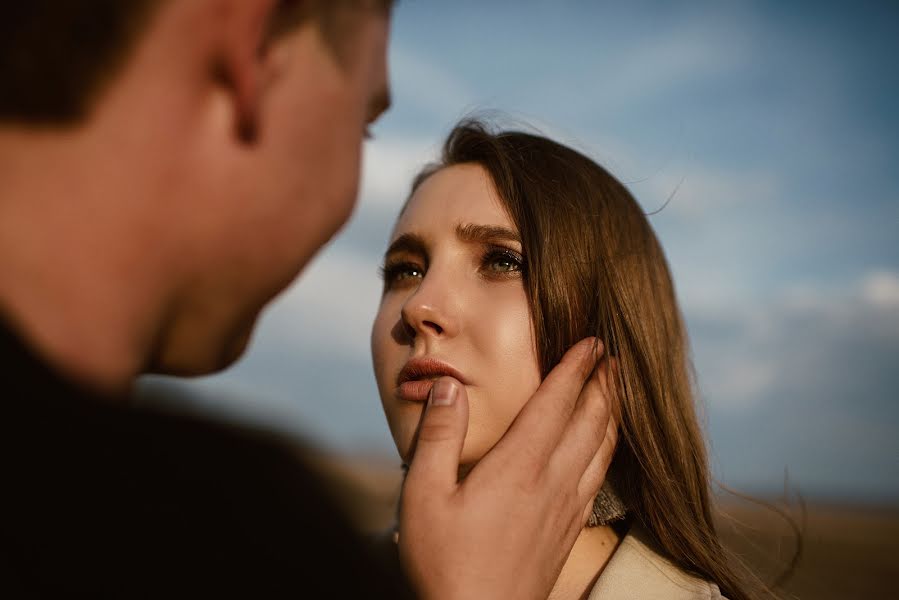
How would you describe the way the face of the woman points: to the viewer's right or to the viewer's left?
to the viewer's left

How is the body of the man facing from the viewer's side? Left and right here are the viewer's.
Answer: facing away from the viewer and to the right of the viewer

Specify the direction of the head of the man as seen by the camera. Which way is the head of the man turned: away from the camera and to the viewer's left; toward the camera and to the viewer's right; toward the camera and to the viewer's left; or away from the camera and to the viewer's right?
away from the camera and to the viewer's right

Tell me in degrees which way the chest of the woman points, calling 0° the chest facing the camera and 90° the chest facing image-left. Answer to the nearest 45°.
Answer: approximately 45°
